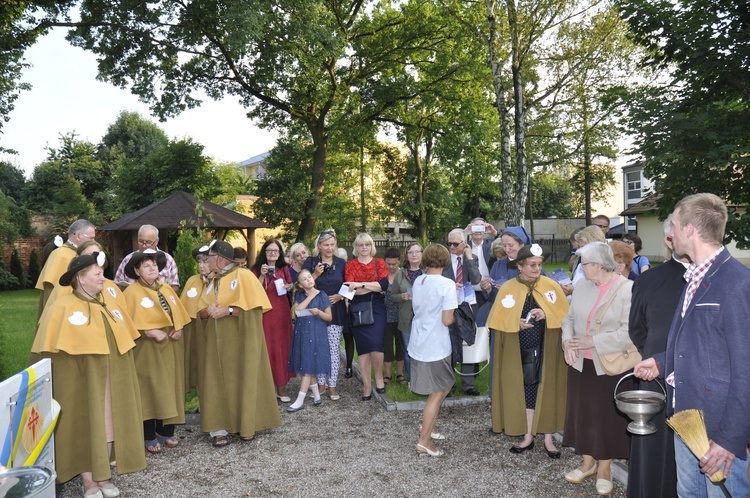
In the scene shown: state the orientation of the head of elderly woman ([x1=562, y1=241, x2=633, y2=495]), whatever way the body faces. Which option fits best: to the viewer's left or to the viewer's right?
to the viewer's left

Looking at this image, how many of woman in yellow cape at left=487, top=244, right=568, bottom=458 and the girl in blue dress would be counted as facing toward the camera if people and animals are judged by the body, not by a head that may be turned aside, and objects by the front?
2

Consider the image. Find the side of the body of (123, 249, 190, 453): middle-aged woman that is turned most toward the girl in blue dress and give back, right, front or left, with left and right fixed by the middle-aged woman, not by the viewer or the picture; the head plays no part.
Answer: left

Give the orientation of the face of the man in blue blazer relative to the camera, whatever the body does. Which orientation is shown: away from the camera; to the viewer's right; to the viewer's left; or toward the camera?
to the viewer's left

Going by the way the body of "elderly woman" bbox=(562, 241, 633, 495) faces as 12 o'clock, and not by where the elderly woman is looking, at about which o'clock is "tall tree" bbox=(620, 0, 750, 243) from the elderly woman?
The tall tree is roughly at 5 o'clock from the elderly woman.

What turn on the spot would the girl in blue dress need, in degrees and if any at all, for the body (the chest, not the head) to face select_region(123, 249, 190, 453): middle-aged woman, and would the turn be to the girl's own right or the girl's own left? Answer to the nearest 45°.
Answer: approximately 45° to the girl's own right

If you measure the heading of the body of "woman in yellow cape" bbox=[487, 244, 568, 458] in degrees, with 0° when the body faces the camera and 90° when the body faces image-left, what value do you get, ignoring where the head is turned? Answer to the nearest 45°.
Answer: approximately 0°

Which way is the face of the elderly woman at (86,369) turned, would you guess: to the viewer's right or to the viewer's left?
to the viewer's right

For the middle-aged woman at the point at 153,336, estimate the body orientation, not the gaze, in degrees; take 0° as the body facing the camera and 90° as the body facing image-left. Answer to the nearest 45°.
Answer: approximately 315°
